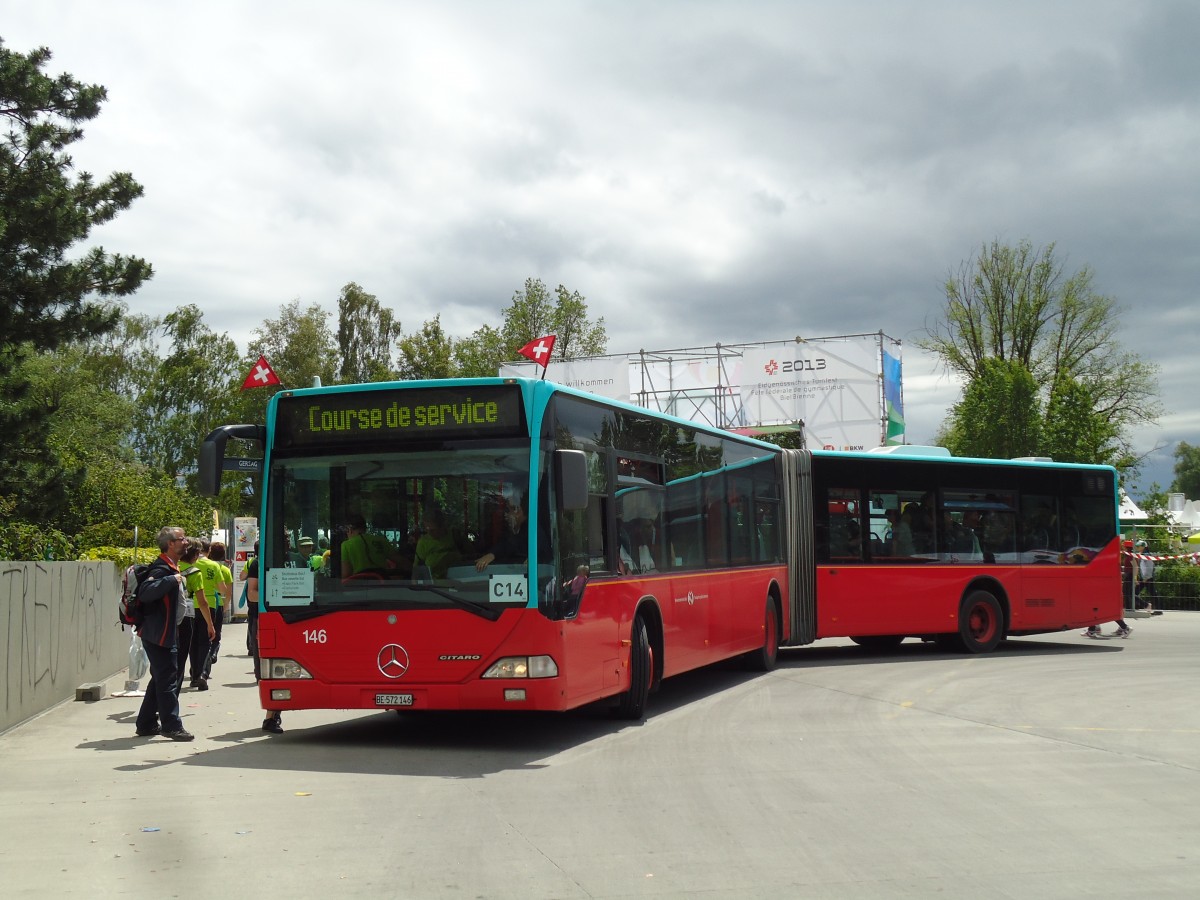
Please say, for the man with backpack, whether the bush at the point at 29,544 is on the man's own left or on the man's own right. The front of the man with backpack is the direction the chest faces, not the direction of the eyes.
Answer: on the man's own left

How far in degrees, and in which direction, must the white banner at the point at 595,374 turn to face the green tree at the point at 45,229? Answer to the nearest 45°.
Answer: approximately 45° to its right

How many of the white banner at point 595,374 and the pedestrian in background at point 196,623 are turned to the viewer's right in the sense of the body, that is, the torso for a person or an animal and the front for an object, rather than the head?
1

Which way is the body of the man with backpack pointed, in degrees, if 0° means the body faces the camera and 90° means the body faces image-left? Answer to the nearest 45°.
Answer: approximately 270°

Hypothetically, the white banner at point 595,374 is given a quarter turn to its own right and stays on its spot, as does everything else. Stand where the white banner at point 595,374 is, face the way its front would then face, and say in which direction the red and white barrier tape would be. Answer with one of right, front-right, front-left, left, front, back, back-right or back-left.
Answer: back-left

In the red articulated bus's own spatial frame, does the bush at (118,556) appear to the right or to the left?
on its right

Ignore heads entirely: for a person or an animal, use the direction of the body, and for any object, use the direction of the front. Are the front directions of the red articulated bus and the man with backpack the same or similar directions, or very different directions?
very different directions

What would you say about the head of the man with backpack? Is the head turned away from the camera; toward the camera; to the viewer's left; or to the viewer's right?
to the viewer's right

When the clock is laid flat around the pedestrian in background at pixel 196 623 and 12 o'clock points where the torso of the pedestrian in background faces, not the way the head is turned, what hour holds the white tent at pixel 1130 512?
The white tent is roughly at 11 o'clock from the pedestrian in background.

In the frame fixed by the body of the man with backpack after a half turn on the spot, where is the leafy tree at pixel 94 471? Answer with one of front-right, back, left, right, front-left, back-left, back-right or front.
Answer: right
